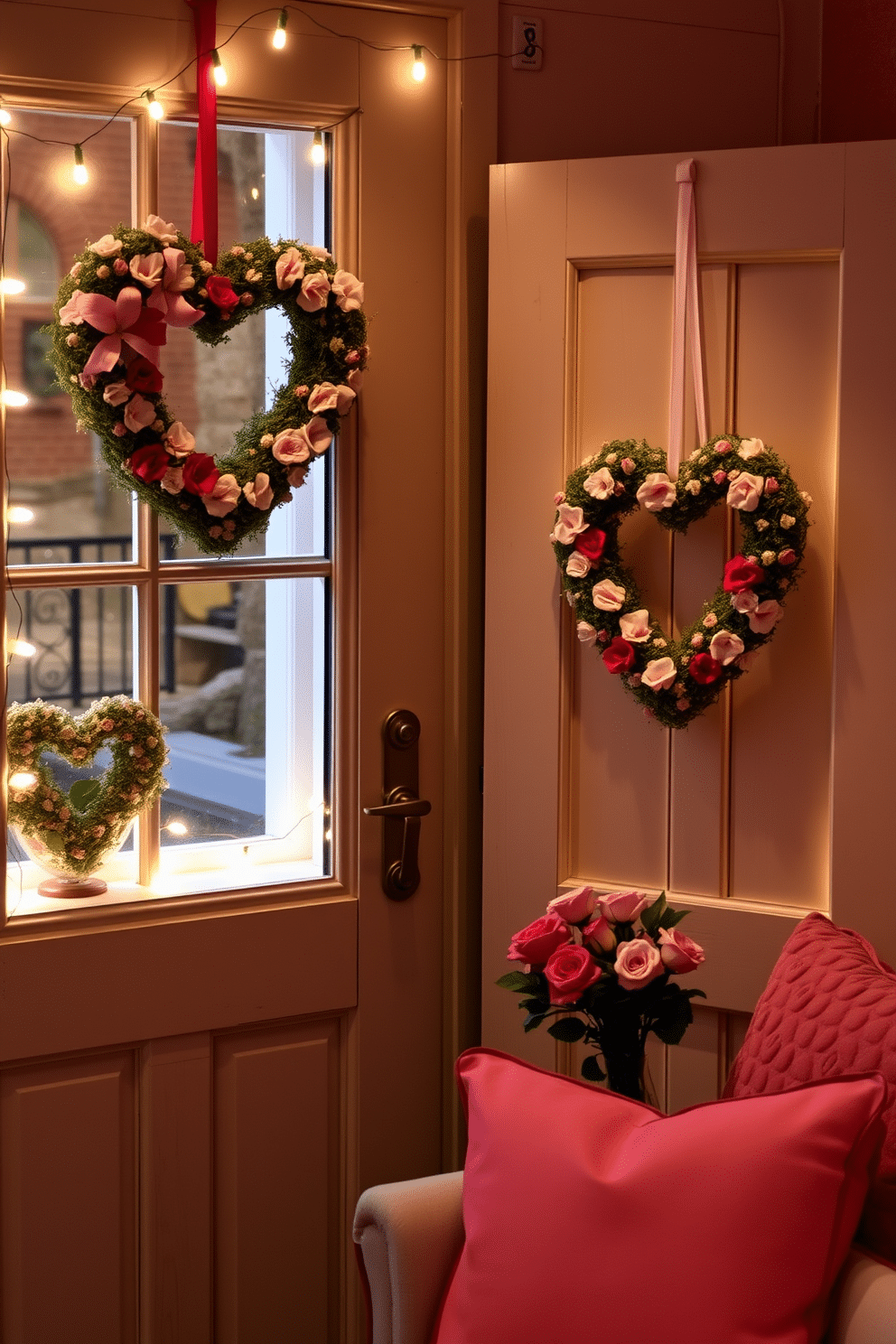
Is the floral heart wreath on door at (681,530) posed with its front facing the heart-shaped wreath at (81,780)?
no

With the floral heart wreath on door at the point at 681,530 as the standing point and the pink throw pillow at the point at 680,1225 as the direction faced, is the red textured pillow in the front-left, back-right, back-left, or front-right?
front-left

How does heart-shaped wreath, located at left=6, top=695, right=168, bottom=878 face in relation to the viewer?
toward the camera

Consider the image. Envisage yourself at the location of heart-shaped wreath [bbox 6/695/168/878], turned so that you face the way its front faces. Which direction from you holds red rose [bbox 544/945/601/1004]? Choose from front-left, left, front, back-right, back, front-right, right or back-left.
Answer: front-left

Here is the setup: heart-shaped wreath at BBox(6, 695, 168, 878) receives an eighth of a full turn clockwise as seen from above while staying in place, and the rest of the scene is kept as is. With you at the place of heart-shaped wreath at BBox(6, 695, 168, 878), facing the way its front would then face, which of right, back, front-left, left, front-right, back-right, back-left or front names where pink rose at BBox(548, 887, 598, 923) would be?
left

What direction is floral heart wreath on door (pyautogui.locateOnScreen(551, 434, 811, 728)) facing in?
toward the camera

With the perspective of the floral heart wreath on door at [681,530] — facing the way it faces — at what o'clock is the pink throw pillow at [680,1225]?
The pink throw pillow is roughly at 12 o'clock from the floral heart wreath on door.

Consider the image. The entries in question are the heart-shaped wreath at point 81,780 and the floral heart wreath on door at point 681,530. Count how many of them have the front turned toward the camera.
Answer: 2

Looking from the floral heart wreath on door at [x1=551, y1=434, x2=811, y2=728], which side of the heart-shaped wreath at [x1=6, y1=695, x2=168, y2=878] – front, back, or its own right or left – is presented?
left

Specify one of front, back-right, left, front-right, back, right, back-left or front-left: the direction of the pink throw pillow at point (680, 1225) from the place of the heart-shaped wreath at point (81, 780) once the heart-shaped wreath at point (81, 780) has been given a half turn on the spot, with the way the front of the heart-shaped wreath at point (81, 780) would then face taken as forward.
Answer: back-right

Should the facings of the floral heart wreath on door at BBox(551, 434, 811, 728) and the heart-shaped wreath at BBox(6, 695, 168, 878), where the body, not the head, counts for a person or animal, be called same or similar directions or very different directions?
same or similar directions

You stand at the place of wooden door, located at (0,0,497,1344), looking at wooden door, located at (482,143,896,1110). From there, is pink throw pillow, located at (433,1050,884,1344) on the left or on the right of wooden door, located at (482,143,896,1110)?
right
